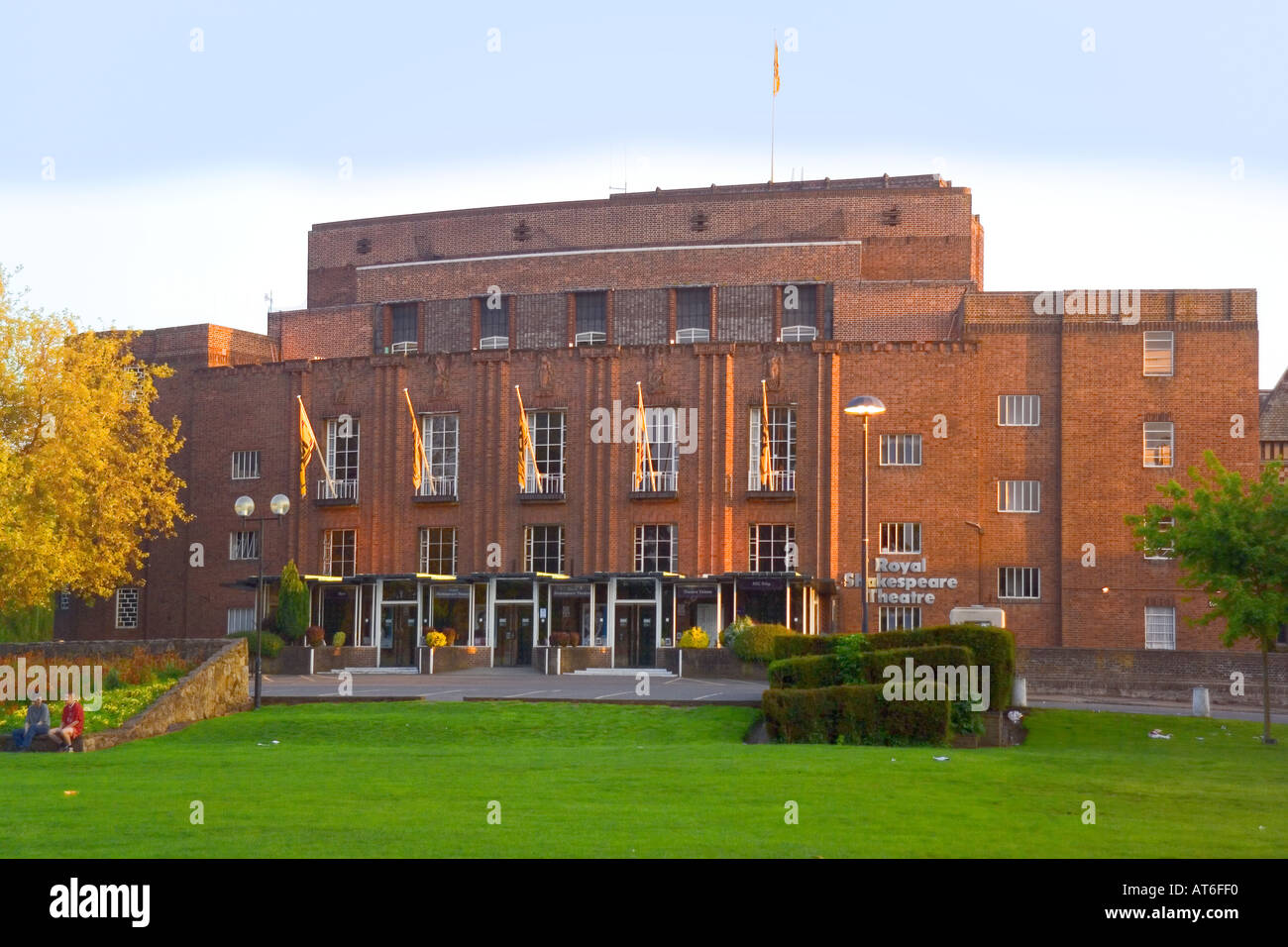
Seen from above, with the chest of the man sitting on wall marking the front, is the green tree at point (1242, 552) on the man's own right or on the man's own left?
on the man's own left

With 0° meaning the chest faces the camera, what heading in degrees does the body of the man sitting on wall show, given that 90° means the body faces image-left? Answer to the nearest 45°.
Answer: approximately 45°

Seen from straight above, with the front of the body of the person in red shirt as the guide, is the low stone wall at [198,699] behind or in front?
behind

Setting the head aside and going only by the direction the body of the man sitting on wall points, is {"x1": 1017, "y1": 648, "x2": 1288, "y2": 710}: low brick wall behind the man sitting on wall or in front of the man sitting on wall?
behind

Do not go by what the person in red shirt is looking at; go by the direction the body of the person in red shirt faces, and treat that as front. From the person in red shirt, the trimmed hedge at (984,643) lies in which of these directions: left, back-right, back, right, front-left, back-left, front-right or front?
back-left

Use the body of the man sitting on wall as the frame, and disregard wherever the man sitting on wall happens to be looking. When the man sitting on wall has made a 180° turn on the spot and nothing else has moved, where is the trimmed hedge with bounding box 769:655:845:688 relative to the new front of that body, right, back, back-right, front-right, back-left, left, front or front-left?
front-right

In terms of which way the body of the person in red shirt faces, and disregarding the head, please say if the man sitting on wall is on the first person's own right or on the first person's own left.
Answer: on the first person's own right

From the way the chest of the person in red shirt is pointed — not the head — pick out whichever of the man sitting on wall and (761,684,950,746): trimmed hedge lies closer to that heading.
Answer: the man sitting on wall

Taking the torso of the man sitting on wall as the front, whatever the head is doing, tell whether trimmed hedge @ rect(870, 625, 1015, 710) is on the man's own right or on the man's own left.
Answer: on the man's own left
